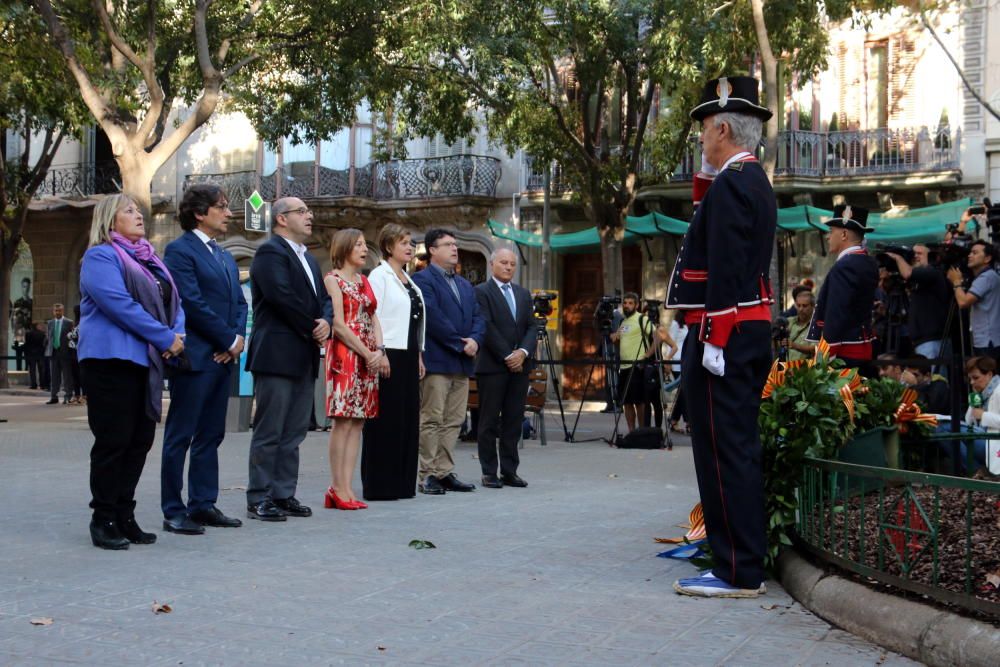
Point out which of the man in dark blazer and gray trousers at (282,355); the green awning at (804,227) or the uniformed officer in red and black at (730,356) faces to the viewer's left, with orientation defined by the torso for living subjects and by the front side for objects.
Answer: the uniformed officer in red and black

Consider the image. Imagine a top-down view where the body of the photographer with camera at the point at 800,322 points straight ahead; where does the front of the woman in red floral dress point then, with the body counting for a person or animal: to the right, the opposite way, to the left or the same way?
to the left

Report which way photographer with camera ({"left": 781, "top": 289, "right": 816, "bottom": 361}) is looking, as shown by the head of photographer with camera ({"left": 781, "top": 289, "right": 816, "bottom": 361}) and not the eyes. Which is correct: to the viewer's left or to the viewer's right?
to the viewer's left

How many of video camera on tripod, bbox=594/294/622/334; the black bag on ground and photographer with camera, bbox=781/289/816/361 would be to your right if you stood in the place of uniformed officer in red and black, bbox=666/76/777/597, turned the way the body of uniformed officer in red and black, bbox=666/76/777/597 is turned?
3

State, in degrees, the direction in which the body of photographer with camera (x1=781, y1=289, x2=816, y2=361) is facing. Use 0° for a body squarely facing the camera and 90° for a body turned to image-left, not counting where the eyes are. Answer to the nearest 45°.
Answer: approximately 45°
